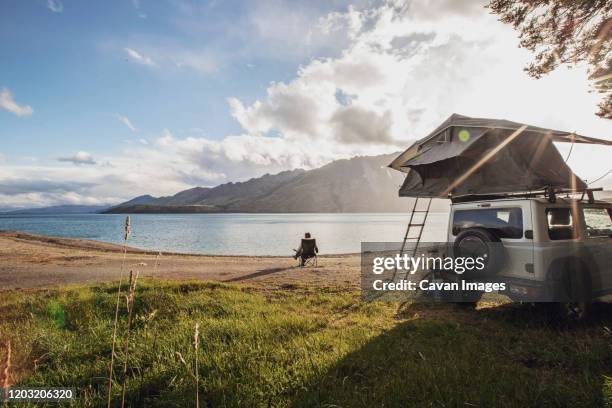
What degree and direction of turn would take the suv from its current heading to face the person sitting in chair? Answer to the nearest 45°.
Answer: approximately 90° to its left

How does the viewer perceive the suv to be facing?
facing away from the viewer and to the right of the viewer
